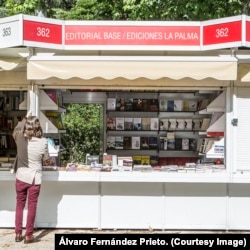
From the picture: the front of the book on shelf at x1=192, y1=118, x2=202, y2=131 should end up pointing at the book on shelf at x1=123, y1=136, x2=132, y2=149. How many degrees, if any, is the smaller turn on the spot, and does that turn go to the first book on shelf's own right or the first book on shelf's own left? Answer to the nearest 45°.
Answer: approximately 90° to the first book on shelf's own right
